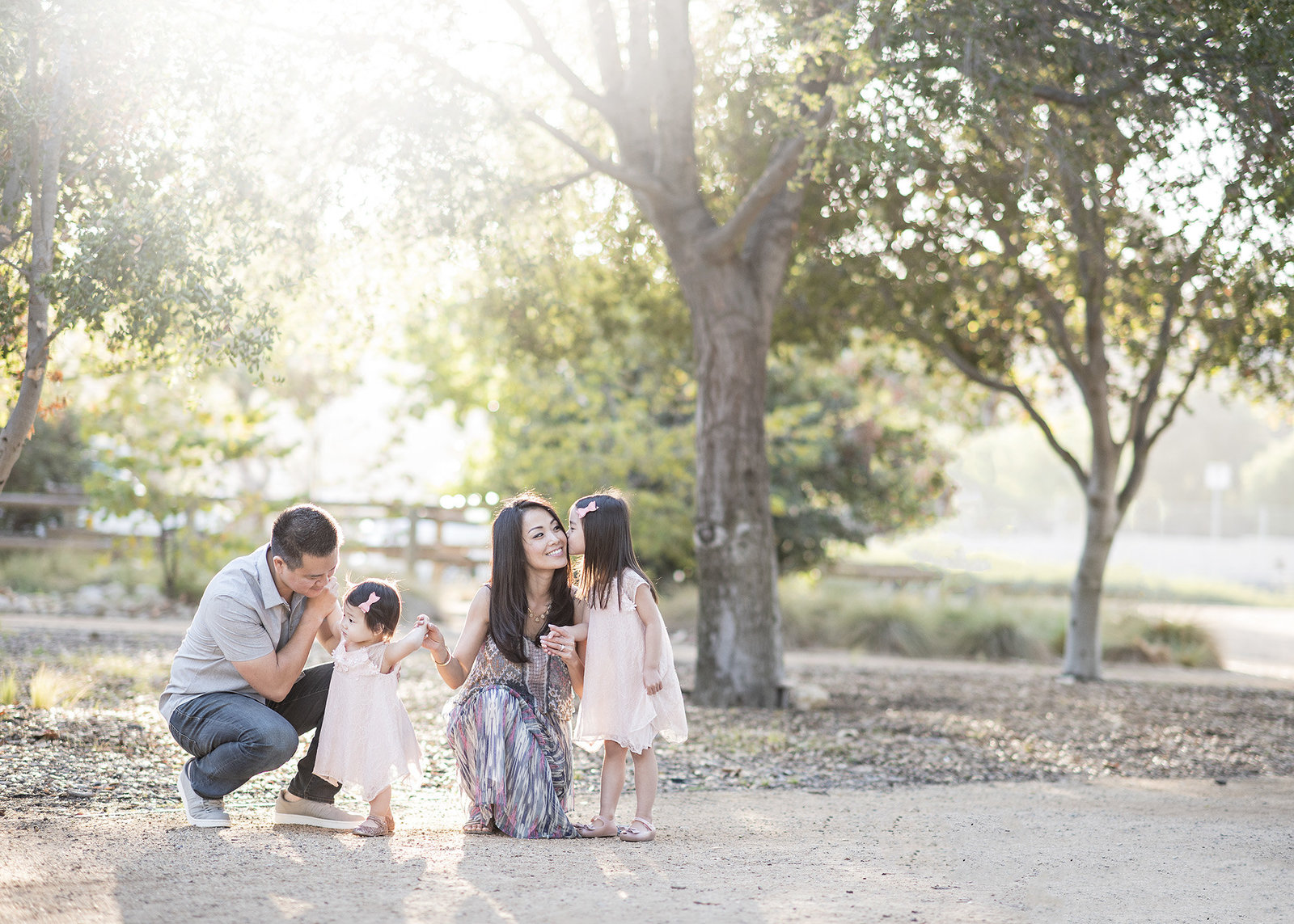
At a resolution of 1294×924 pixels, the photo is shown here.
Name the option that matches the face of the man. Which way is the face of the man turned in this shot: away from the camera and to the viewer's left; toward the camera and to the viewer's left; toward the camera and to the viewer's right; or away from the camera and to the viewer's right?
toward the camera and to the viewer's right

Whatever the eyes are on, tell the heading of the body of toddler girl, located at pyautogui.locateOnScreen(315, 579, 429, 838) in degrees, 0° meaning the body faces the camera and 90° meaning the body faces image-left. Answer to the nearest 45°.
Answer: approximately 45°

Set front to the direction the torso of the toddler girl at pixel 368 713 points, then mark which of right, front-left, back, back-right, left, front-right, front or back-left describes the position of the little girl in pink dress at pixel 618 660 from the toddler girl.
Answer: back-left

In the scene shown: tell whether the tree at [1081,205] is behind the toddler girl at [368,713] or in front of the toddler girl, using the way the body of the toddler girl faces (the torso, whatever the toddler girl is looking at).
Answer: behind

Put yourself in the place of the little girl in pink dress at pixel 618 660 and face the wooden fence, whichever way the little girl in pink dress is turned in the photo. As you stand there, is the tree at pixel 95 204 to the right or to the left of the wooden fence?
left

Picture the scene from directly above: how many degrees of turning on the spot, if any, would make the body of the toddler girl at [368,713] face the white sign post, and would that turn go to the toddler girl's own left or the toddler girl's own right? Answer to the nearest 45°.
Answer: approximately 180°
